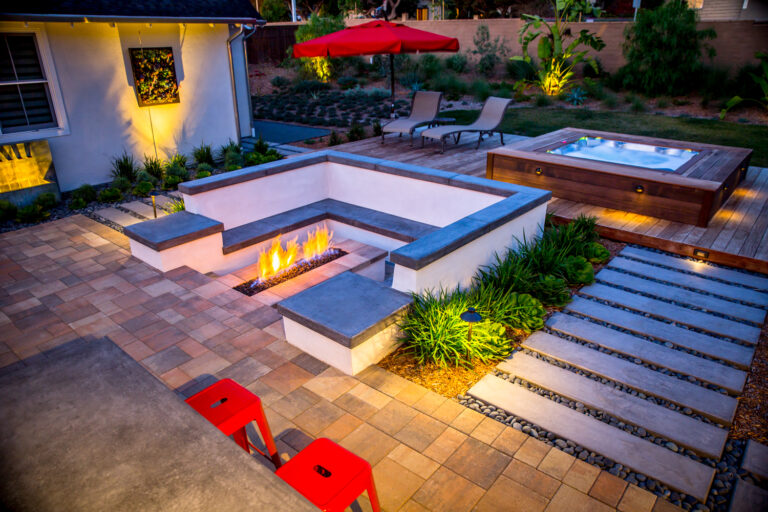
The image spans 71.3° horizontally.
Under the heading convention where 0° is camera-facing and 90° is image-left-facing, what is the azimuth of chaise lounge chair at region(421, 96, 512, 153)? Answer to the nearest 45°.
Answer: approximately 45°

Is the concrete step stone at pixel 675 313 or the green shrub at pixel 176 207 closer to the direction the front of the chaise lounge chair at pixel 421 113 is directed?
the green shrub

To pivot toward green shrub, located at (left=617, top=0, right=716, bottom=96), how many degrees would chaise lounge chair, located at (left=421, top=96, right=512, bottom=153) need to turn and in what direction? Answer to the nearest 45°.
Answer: approximately 180°

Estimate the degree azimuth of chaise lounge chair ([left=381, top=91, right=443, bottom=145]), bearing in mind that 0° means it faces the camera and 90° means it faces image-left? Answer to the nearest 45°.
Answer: approximately 45°

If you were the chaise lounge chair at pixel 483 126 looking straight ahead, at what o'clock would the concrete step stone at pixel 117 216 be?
The concrete step stone is roughly at 12 o'clock from the chaise lounge chair.

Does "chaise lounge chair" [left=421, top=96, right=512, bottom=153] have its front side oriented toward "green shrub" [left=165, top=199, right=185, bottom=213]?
yes
